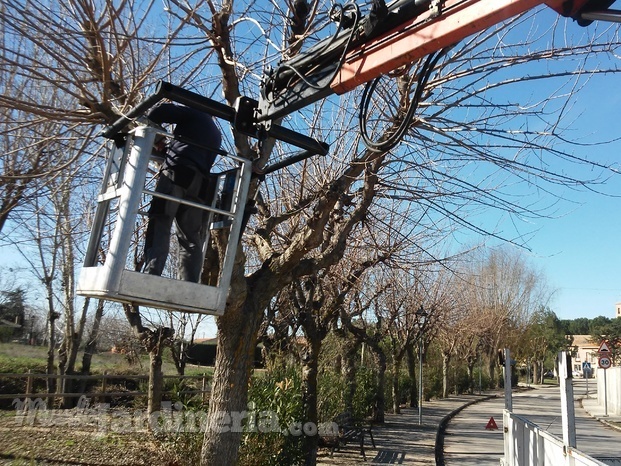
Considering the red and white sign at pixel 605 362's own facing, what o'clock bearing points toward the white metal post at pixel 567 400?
The white metal post is roughly at 12 o'clock from the red and white sign.

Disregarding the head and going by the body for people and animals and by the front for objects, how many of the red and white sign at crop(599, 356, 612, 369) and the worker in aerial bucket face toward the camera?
1

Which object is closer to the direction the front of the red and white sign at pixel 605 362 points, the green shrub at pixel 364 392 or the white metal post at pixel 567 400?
the white metal post

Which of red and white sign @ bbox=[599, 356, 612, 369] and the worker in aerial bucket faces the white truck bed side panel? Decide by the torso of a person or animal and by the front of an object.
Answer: the red and white sign

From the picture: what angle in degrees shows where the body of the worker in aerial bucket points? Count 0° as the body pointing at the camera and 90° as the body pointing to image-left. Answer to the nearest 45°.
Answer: approximately 135°

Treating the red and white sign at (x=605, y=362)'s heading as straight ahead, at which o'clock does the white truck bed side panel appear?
The white truck bed side panel is roughly at 12 o'clock from the red and white sign.

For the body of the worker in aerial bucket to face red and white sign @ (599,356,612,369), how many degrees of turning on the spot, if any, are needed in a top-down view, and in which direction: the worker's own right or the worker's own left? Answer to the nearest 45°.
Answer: approximately 90° to the worker's own right

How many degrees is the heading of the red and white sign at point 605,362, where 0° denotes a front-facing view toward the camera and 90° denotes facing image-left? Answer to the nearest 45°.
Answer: approximately 0°

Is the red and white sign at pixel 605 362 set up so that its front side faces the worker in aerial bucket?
yes

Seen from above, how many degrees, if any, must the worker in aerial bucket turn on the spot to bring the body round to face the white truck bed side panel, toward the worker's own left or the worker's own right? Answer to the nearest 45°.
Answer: approximately 90° to the worker's own right
